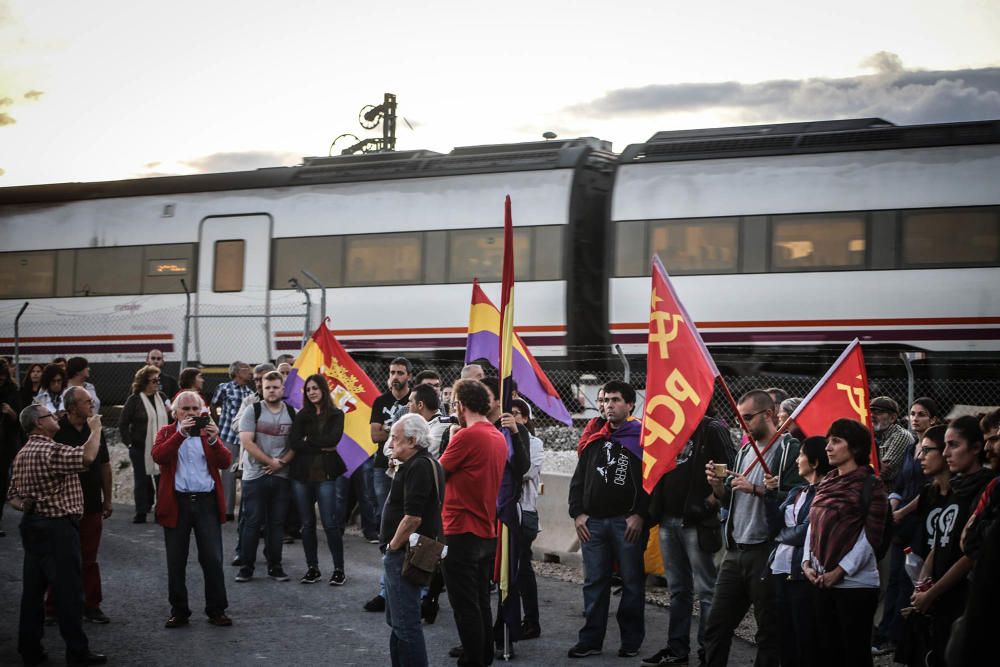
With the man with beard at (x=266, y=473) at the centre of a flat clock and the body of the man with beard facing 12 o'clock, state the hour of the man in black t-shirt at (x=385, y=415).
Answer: The man in black t-shirt is roughly at 9 o'clock from the man with beard.

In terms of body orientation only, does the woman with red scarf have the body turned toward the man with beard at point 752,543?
no

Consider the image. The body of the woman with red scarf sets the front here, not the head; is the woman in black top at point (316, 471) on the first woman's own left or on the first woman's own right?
on the first woman's own right

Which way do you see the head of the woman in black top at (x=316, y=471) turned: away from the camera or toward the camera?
toward the camera

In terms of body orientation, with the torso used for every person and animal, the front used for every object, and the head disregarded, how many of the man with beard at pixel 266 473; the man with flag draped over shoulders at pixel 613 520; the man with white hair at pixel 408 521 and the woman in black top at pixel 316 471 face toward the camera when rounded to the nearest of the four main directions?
3

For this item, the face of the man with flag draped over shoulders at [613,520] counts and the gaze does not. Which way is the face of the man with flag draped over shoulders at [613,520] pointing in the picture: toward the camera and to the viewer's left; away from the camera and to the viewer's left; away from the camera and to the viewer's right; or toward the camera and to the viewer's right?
toward the camera and to the viewer's left

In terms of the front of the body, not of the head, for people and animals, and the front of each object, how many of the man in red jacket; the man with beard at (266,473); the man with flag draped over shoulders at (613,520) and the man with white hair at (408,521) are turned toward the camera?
3

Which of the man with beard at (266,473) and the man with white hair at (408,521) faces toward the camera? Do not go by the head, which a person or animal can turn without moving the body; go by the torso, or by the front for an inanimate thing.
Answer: the man with beard

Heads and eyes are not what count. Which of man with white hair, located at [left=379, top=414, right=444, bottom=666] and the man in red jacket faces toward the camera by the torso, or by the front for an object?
the man in red jacket

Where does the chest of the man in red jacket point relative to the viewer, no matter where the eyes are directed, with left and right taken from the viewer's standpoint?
facing the viewer

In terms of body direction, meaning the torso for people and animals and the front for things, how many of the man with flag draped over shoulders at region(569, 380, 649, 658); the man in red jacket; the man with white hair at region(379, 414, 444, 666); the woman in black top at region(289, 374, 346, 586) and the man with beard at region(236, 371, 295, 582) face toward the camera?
4

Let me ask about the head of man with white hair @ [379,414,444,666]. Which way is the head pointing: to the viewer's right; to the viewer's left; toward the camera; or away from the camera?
to the viewer's left

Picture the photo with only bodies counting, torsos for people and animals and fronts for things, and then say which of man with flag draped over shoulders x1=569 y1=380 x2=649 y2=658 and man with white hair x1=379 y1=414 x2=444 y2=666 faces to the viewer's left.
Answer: the man with white hair

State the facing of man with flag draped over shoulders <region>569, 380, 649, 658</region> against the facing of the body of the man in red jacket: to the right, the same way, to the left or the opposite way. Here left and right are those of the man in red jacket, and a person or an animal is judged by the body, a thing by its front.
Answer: the same way

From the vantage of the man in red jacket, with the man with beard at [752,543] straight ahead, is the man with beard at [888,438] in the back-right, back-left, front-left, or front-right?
front-left

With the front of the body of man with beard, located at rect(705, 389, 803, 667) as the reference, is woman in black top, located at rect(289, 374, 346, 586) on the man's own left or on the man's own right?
on the man's own right

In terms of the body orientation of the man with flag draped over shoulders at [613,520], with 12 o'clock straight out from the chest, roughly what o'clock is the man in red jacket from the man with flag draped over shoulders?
The man in red jacket is roughly at 3 o'clock from the man with flag draped over shoulders.

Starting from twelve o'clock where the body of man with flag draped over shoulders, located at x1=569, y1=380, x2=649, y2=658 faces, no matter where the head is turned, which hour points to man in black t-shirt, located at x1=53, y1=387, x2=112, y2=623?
The man in black t-shirt is roughly at 3 o'clock from the man with flag draped over shoulders.

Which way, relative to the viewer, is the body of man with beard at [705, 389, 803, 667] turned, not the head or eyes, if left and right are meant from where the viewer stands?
facing the viewer and to the left of the viewer

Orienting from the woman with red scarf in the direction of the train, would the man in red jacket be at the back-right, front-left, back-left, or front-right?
front-left
